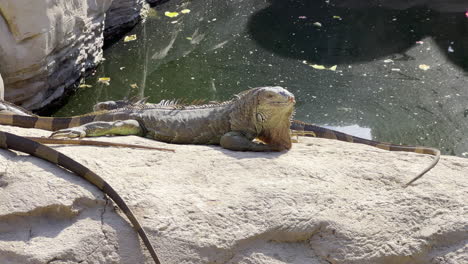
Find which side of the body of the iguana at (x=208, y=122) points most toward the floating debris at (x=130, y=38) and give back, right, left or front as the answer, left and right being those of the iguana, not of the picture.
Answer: left

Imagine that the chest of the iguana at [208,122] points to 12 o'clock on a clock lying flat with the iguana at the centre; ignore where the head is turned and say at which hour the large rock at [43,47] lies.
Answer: The large rock is roughly at 8 o'clock from the iguana.

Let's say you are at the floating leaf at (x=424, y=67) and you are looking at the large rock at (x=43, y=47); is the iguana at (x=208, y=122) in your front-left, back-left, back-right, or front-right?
front-left

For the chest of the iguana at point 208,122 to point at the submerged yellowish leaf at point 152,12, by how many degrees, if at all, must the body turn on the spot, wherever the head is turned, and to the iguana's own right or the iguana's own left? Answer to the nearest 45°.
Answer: approximately 90° to the iguana's own left

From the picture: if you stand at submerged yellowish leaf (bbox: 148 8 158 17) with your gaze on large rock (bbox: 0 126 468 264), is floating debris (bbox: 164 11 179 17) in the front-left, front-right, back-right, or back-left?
front-left

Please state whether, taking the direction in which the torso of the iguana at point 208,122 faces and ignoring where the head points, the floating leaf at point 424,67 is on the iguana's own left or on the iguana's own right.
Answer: on the iguana's own left

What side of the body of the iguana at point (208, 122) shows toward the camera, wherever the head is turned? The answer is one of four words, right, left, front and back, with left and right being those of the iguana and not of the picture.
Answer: right

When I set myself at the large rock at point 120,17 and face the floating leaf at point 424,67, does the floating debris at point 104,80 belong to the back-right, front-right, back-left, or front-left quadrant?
front-right

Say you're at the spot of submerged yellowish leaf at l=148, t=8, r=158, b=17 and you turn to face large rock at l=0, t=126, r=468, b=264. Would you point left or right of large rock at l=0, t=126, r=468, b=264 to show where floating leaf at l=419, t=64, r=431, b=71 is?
left

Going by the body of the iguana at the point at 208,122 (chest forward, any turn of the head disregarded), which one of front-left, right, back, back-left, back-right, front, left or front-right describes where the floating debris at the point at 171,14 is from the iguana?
left

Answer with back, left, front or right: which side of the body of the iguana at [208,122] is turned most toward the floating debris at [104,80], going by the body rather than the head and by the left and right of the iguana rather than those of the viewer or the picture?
left
